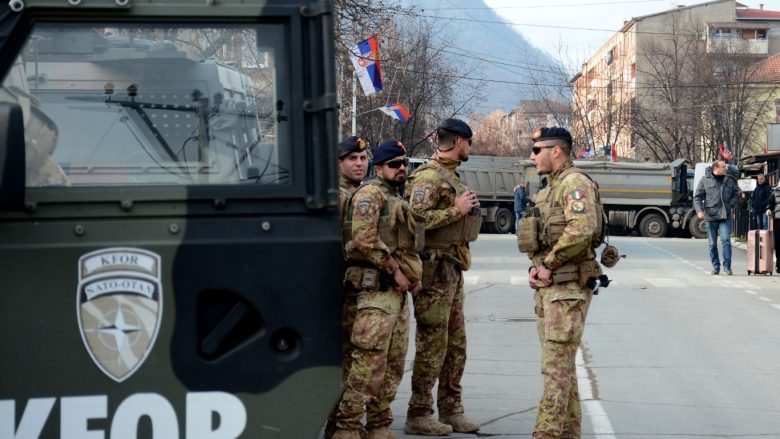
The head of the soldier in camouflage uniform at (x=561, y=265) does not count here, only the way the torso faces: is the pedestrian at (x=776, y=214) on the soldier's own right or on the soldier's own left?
on the soldier's own right

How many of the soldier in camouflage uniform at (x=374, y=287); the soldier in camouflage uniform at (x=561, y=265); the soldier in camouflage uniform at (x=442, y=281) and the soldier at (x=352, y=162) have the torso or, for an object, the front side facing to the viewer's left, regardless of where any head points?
1

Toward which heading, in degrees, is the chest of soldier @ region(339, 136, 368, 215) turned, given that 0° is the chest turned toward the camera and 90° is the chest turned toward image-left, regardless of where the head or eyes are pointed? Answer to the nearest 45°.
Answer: approximately 315°

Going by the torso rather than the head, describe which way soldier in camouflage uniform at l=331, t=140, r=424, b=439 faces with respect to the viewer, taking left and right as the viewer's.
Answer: facing the viewer and to the right of the viewer

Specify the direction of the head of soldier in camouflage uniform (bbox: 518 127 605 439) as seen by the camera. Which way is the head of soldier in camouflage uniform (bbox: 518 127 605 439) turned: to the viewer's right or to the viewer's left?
to the viewer's left

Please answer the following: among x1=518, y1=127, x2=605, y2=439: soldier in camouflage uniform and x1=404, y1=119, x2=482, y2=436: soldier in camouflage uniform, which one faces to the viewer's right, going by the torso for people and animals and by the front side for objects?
x1=404, y1=119, x2=482, y2=436: soldier in camouflage uniform

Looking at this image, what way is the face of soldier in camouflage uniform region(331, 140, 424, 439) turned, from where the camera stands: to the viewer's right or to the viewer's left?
to the viewer's right

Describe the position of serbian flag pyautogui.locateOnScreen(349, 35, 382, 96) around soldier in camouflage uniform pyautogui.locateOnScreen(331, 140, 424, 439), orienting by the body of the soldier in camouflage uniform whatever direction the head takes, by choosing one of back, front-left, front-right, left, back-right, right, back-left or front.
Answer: back-left

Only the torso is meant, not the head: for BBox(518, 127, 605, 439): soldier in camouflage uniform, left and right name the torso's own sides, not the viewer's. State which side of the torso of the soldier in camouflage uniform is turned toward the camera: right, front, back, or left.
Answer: left

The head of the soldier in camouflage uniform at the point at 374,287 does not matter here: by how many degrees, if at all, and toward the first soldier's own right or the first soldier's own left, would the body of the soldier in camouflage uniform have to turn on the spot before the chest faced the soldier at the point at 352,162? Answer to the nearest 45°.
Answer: approximately 135° to the first soldier's own left

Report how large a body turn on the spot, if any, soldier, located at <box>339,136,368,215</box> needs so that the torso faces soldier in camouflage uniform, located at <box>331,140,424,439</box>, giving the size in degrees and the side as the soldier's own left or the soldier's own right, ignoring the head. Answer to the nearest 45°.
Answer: approximately 45° to the soldier's own right

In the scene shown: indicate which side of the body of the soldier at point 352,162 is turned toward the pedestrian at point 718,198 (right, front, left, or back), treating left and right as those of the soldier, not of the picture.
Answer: left

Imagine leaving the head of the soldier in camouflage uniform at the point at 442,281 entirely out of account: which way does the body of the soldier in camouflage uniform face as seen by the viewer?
to the viewer's right

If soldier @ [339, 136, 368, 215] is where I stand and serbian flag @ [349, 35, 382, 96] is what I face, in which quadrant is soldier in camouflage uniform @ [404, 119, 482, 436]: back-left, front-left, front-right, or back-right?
back-right

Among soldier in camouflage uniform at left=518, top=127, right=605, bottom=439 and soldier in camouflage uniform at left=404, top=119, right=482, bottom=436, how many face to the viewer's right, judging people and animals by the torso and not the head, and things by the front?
1
